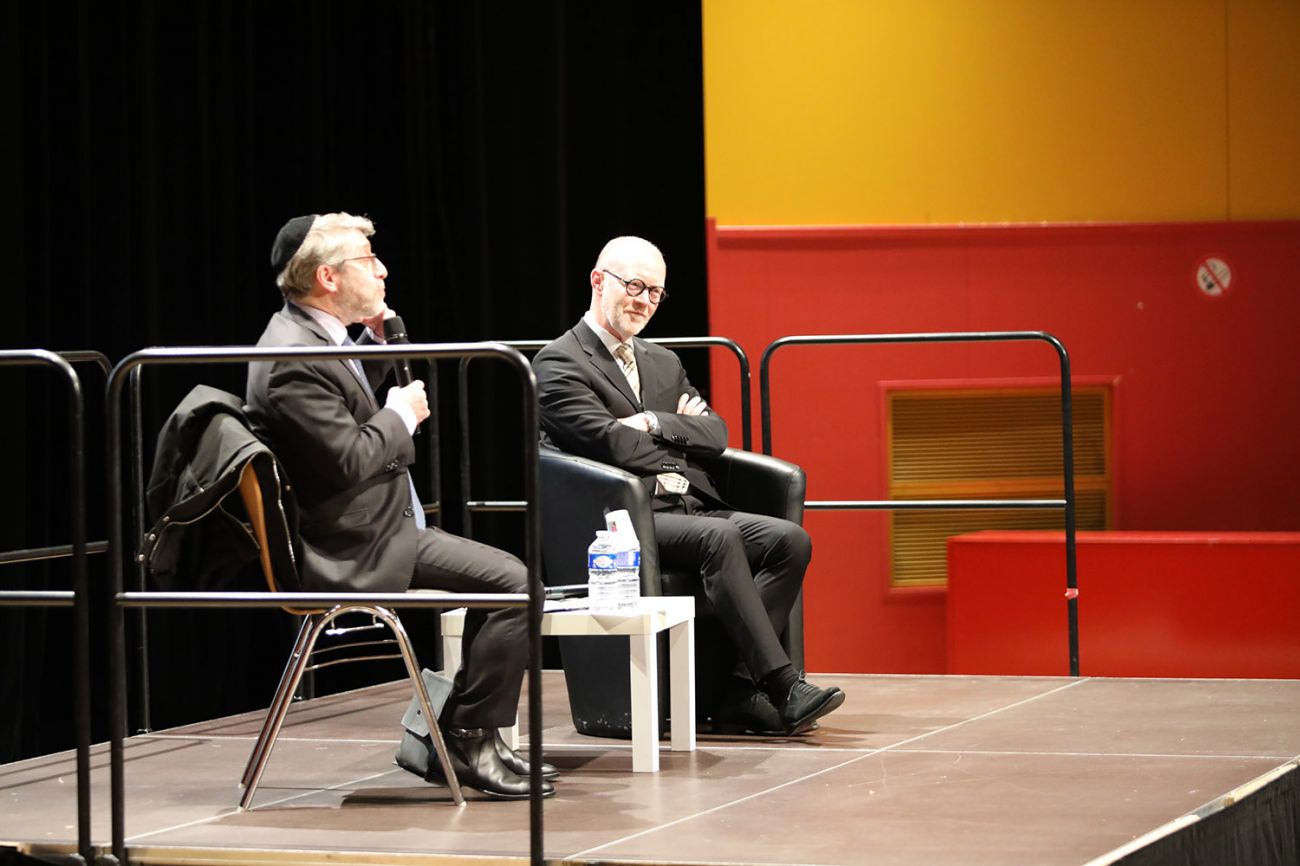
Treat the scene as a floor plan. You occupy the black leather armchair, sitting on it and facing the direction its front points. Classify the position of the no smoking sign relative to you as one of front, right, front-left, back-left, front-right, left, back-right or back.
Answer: left

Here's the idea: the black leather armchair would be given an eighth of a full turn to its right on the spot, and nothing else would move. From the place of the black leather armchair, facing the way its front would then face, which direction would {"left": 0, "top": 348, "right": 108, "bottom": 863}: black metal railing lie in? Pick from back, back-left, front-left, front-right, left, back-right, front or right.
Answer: front-right

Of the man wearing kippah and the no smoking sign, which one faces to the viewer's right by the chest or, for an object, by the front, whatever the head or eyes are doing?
the man wearing kippah

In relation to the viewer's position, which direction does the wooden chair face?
facing to the right of the viewer

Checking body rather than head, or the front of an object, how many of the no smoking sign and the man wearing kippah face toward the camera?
1

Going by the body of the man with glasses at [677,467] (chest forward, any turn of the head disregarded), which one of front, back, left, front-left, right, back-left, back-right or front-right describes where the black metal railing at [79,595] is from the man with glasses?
right

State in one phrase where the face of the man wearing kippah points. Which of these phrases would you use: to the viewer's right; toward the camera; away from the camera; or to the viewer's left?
to the viewer's right

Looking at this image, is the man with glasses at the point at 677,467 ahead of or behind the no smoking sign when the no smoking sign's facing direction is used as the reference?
ahead

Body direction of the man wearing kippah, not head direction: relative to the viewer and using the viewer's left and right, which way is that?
facing to the right of the viewer

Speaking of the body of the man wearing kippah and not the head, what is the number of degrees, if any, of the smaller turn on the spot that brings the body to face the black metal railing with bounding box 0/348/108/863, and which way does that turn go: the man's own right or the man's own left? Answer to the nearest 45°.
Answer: approximately 135° to the man's own right

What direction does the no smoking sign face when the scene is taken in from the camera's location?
facing the viewer

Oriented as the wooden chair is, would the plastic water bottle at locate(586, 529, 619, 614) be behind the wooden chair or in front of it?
in front

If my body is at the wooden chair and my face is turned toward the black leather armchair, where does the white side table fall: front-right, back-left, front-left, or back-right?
front-right

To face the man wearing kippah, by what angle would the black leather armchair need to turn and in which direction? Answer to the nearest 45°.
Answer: approximately 90° to its right

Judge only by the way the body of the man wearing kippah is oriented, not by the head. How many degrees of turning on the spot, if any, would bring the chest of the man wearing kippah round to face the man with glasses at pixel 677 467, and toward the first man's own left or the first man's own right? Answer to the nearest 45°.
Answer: approximately 45° to the first man's own left
